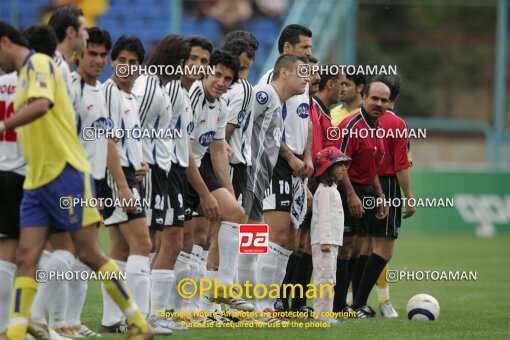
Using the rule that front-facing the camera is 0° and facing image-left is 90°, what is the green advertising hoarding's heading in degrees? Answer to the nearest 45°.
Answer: approximately 0°

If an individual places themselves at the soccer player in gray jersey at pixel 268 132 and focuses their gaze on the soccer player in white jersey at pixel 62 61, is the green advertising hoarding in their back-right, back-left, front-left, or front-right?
back-right

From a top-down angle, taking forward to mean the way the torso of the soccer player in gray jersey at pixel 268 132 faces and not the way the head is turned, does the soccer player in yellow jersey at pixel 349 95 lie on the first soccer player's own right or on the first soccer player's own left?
on the first soccer player's own left

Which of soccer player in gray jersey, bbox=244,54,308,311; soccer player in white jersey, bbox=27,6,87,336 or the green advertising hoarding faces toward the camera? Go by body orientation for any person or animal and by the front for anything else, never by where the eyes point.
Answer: the green advertising hoarding

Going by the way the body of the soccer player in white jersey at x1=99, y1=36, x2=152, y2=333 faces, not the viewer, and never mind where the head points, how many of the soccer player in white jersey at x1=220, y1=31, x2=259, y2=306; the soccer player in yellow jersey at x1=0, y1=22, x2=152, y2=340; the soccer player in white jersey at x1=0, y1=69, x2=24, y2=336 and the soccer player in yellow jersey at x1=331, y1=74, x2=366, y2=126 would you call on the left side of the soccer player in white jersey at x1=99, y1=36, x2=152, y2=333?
2

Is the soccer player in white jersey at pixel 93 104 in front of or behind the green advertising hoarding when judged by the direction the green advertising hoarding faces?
in front
